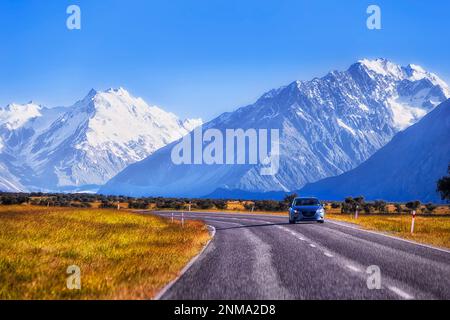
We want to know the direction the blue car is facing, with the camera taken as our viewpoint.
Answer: facing the viewer
